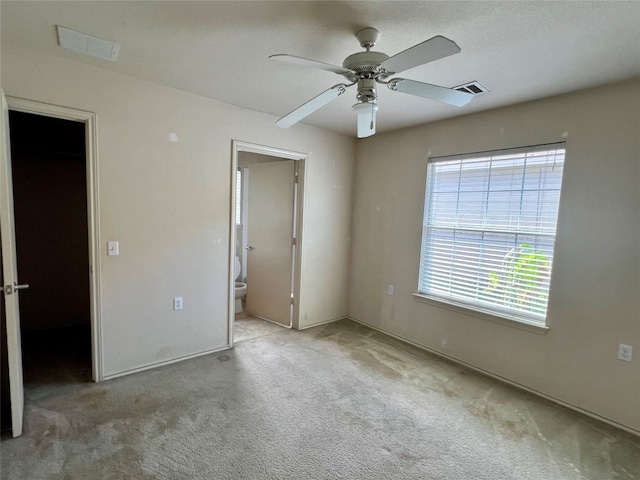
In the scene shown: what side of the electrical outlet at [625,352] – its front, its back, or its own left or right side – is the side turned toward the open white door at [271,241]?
right

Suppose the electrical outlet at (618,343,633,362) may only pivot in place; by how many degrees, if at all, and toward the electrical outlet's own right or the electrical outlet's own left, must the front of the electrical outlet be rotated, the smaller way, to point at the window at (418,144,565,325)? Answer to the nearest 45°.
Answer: approximately 90° to the electrical outlet's own right

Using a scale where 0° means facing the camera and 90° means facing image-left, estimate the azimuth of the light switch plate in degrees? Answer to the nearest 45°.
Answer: approximately 0°

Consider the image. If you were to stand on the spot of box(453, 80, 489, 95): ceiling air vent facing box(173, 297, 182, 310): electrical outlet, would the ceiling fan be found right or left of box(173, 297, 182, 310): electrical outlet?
left

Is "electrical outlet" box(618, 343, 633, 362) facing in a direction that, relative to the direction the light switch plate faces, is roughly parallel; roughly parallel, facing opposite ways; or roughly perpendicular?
roughly perpendicular

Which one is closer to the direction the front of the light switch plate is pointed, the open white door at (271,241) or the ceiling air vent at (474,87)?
the ceiling air vent

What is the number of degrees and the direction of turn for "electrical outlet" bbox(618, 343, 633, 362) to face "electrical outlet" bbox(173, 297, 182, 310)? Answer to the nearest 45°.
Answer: approximately 45° to its right
